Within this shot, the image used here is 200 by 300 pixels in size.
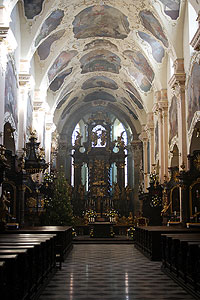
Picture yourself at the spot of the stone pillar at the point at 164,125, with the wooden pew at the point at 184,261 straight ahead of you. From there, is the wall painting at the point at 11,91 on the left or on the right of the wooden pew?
right

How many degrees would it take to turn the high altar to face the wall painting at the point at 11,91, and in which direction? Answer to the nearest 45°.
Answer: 0° — it already faces it

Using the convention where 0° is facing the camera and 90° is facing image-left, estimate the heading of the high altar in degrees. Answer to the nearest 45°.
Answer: approximately 0°

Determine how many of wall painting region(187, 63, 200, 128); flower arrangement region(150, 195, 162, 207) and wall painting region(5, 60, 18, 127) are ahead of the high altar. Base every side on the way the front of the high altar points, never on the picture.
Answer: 3
